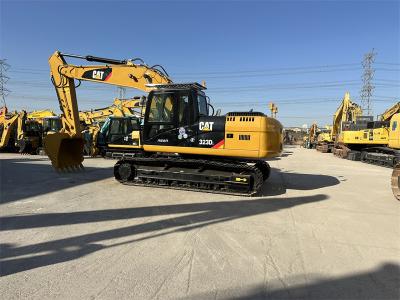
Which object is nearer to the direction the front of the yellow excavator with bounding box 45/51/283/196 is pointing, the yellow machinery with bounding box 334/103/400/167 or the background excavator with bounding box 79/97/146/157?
the background excavator

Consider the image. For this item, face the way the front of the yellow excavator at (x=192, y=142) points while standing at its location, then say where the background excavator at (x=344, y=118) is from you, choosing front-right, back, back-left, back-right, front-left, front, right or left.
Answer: back-right

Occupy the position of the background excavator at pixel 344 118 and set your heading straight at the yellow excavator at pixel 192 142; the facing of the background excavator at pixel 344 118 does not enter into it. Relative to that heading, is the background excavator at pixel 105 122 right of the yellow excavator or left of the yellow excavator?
right

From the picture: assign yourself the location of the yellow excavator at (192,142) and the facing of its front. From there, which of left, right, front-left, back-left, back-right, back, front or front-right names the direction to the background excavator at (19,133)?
front-right

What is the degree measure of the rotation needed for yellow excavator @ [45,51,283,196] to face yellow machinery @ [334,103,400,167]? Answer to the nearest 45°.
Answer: approximately 135° to its right

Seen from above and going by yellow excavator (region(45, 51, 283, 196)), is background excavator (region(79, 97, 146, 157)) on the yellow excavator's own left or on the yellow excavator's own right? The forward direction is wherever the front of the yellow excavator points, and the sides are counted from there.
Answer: on the yellow excavator's own right

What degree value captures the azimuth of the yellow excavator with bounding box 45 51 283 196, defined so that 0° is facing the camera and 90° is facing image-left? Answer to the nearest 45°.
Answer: approximately 90°
